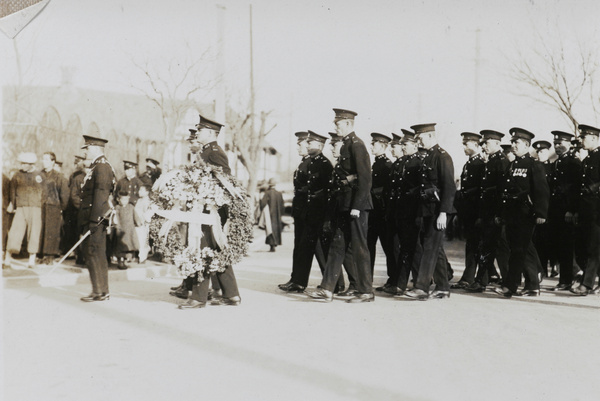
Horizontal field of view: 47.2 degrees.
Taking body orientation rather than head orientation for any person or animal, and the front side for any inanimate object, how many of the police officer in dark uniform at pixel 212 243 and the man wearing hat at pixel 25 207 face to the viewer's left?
1

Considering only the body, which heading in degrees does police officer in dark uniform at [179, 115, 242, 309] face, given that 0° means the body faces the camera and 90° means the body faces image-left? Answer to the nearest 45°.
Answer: approximately 90°

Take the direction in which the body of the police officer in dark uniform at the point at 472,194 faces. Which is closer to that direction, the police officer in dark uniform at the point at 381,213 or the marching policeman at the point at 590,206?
the police officer in dark uniform

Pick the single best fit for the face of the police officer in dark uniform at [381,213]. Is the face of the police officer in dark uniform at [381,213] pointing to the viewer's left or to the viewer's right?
to the viewer's left

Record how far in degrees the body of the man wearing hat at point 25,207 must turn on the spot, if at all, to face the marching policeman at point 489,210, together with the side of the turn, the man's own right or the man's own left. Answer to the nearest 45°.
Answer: approximately 45° to the man's own left

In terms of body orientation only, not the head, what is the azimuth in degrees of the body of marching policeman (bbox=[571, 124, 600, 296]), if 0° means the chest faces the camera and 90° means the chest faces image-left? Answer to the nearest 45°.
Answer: approximately 90°

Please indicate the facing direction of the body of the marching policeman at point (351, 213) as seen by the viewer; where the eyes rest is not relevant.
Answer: to the viewer's left

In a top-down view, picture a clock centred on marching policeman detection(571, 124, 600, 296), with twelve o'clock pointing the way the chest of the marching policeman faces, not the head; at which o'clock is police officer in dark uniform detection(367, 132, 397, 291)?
The police officer in dark uniform is roughly at 12 o'clock from the marching policeman.
